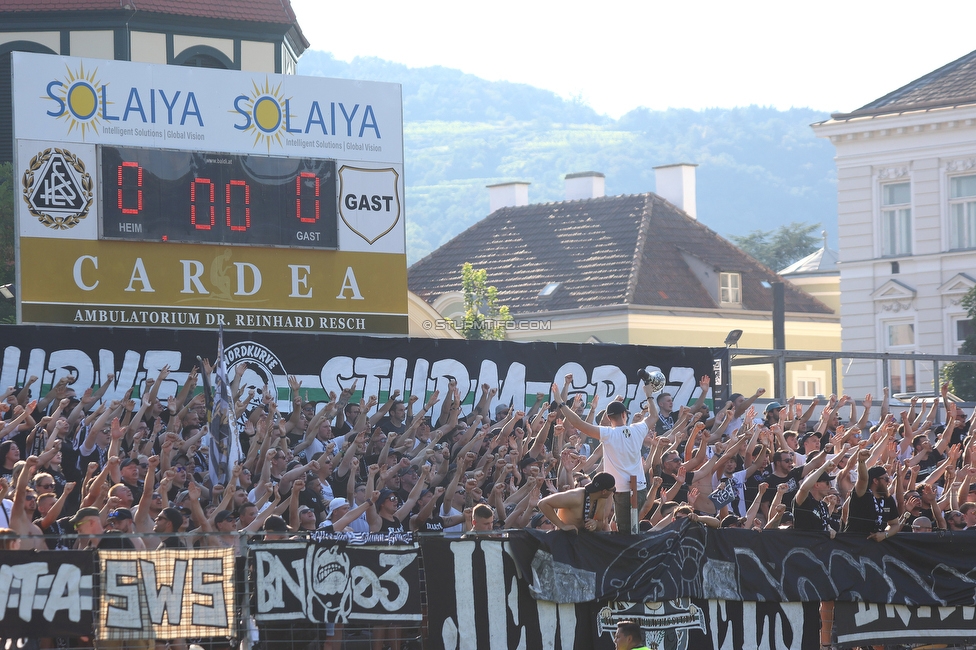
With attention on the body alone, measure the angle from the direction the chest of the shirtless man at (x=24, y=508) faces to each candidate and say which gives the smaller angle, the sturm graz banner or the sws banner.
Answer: the sws banner

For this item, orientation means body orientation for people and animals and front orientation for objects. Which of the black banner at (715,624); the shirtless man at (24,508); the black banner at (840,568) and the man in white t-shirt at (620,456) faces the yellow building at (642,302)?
the man in white t-shirt

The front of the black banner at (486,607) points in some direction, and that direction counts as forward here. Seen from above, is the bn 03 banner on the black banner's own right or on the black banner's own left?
on the black banner's own right

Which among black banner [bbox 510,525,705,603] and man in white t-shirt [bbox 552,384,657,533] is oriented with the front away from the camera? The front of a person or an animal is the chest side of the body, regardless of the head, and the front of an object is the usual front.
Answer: the man in white t-shirt

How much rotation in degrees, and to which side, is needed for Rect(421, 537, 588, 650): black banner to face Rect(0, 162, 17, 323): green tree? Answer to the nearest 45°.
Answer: approximately 135° to its right
